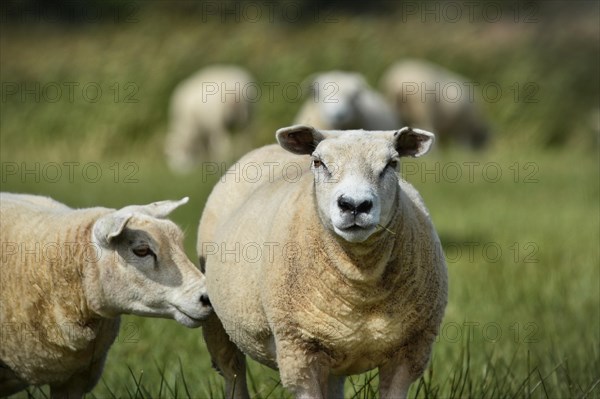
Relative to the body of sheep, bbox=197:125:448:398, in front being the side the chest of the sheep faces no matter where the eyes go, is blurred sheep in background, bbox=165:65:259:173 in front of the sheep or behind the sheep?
behind

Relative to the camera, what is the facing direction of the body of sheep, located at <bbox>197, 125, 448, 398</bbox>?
toward the camera

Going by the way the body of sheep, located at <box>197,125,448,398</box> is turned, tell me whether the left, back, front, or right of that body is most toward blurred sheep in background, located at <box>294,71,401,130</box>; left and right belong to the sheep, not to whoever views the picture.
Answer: back

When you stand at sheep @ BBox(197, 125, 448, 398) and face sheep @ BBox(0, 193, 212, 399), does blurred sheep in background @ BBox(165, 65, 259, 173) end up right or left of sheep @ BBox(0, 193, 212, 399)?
right

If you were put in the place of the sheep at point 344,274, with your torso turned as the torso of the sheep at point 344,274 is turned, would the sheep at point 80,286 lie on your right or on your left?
on your right

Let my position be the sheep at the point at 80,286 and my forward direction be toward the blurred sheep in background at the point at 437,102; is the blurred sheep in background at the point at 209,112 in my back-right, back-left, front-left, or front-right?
front-left
